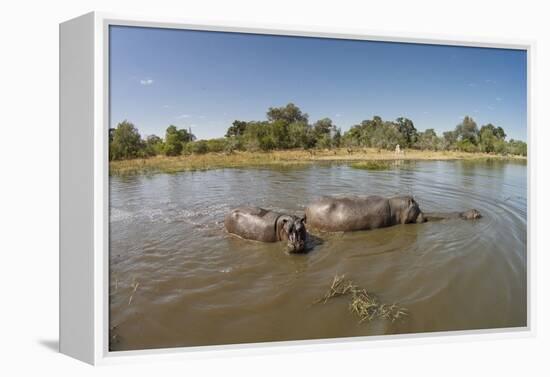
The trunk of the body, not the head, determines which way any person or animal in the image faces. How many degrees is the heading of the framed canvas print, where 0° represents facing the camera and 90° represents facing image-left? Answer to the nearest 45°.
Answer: approximately 315°
